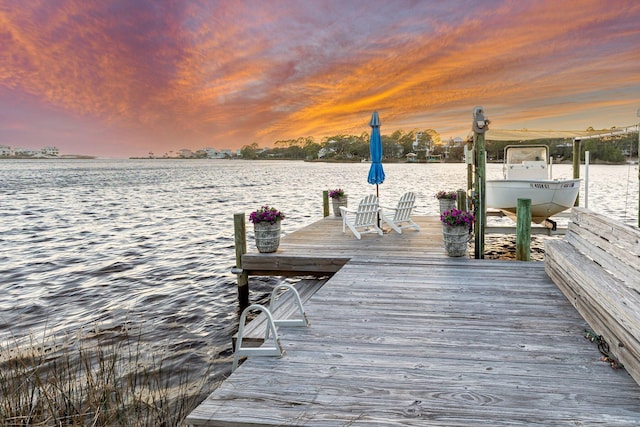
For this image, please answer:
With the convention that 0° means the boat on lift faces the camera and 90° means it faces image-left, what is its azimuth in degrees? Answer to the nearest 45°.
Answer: approximately 315°

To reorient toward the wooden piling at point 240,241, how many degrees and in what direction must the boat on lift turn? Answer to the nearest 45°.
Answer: approximately 90° to its right

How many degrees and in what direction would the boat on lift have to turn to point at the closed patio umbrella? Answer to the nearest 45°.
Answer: approximately 90° to its right

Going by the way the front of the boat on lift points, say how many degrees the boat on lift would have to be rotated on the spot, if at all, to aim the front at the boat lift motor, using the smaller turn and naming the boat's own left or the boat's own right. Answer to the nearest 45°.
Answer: approximately 45° to the boat's own right

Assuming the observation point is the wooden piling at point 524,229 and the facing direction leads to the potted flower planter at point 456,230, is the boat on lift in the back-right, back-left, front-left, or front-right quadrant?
back-right

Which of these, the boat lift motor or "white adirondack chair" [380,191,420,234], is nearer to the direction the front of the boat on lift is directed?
the boat lift motor

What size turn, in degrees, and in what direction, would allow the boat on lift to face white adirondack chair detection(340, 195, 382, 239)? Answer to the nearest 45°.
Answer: approximately 90° to its right

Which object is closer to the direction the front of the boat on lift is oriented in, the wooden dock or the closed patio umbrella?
the wooden dock

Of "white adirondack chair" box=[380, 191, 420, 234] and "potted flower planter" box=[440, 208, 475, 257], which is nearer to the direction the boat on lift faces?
the potted flower planter

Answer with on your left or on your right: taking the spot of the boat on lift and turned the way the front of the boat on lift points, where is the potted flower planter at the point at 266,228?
on your right

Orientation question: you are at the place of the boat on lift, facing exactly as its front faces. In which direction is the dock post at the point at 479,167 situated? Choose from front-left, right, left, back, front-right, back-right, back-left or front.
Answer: front-right

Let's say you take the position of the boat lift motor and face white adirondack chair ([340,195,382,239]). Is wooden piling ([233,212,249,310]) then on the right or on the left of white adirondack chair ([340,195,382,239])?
left
